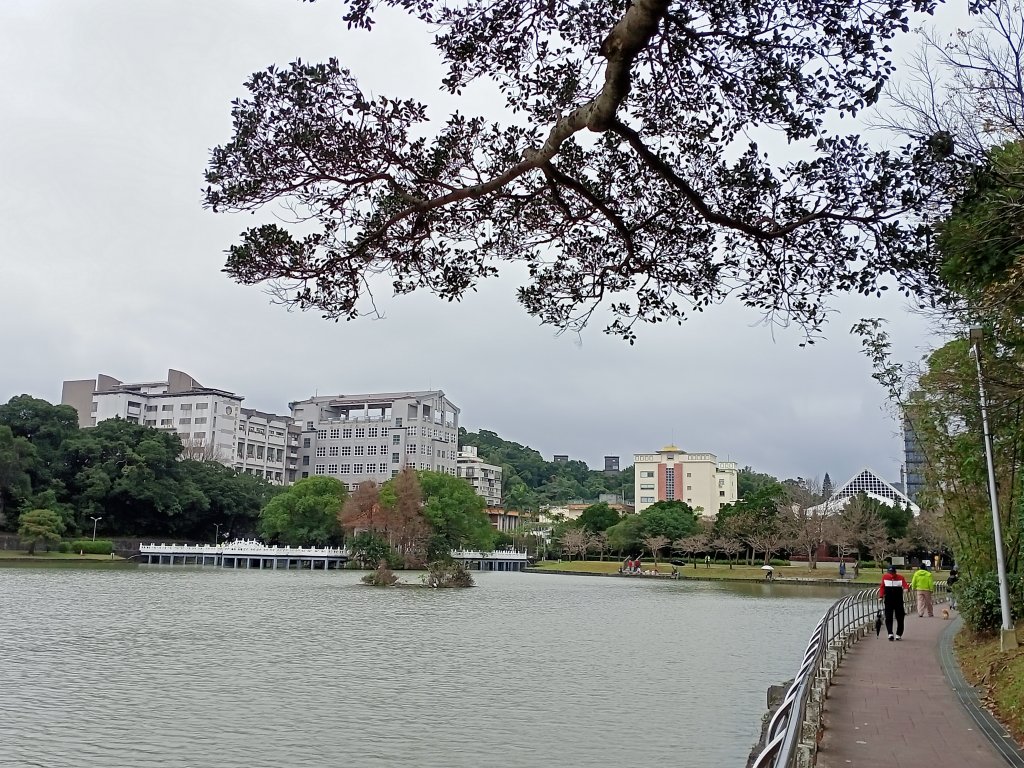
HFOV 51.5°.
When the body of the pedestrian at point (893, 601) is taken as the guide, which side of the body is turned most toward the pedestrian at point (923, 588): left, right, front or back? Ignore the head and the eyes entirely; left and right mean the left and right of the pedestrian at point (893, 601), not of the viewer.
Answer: front

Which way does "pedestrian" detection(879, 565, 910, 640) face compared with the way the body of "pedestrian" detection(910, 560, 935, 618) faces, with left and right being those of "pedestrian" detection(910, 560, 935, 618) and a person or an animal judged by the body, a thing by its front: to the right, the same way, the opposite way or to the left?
the same way

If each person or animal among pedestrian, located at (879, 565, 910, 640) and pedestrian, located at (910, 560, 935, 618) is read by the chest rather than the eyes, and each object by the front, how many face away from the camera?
2

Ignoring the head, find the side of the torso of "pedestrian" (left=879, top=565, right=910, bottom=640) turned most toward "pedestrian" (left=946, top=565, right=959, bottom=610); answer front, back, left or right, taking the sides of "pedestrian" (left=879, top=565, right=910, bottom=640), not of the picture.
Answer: front

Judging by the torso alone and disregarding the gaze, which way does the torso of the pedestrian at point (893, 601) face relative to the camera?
away from the camera
